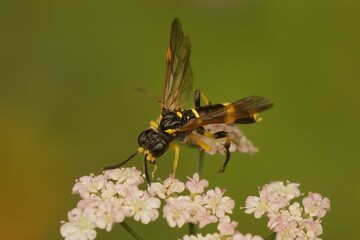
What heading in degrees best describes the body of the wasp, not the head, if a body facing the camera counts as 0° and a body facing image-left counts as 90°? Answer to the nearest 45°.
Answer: approximately 45°

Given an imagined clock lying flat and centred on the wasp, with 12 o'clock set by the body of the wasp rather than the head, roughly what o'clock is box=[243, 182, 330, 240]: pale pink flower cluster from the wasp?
The pale pink flower cluster is roughly at 8 o'clock from the wasp.
